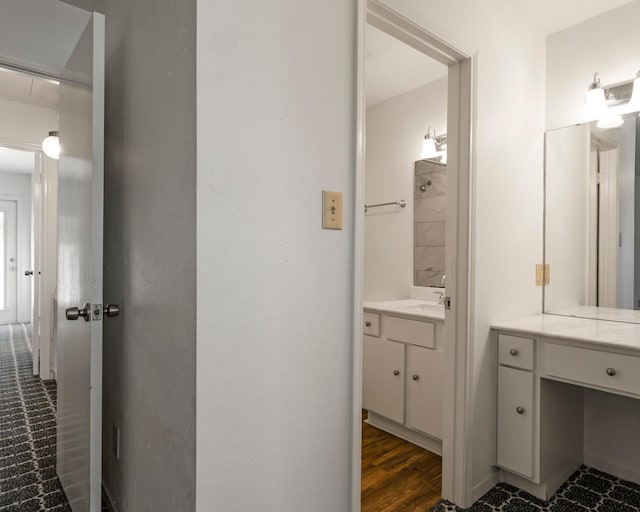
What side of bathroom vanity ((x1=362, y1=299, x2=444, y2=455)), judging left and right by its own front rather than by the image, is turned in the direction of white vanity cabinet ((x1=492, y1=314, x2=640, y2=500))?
left

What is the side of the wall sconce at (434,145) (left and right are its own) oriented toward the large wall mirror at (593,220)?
left

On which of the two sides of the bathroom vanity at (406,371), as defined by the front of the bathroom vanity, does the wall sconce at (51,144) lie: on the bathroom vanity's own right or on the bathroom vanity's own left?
on the bathroom vanity's own right

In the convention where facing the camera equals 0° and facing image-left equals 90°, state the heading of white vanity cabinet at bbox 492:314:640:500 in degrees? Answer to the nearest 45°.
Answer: approximately 45°

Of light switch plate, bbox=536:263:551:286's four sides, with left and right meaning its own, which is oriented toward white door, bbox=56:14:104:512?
right
